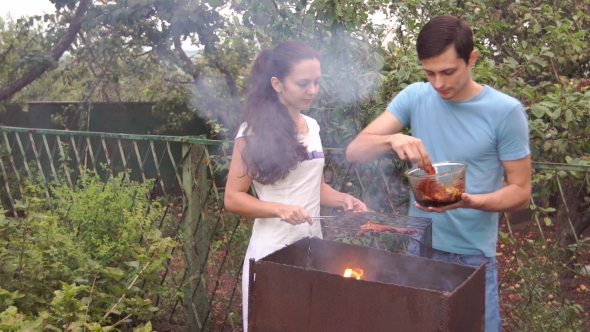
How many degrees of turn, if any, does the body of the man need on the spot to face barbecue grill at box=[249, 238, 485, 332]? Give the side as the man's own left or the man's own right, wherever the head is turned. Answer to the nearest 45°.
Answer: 0° — they already face it

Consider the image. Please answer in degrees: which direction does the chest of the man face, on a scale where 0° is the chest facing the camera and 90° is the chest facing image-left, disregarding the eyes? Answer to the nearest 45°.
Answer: approximately 45°

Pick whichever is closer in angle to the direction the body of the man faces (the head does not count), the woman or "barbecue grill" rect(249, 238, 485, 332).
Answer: the barbecue grill

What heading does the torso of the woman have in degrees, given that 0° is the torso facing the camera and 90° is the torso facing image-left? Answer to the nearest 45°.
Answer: approximately 315°

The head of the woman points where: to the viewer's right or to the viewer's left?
to the viewer's right

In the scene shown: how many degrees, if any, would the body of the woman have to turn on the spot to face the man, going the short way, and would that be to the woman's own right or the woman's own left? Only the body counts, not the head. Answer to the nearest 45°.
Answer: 0° — they already face them

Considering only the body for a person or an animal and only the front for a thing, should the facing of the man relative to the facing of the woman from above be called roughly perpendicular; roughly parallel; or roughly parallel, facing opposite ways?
roughly perpendicular
